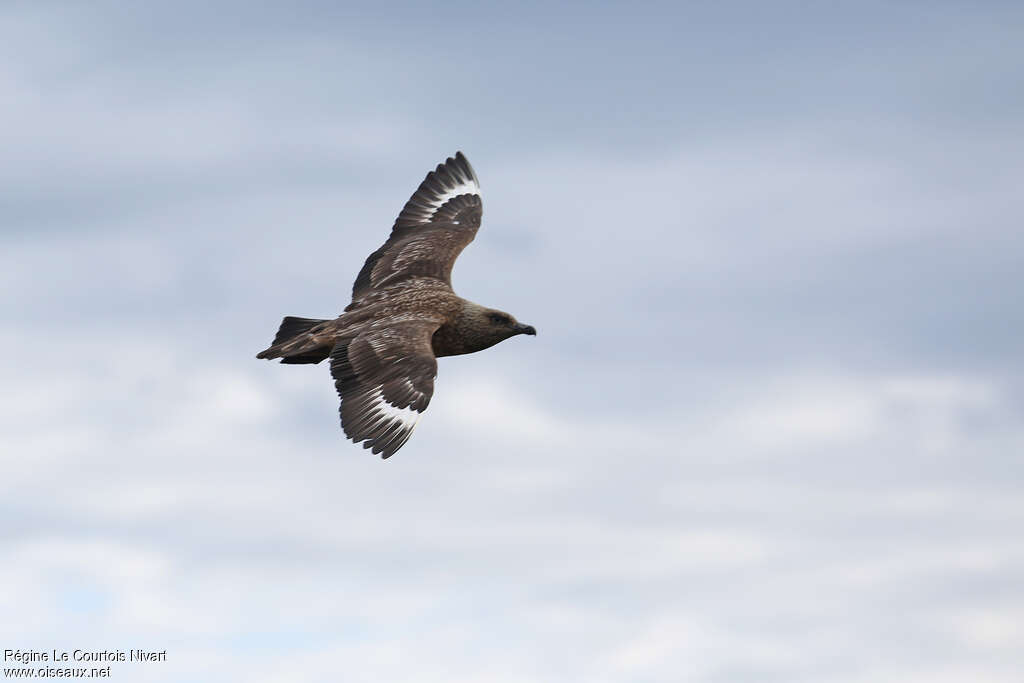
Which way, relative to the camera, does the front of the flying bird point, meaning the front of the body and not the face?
to the viewer's right
